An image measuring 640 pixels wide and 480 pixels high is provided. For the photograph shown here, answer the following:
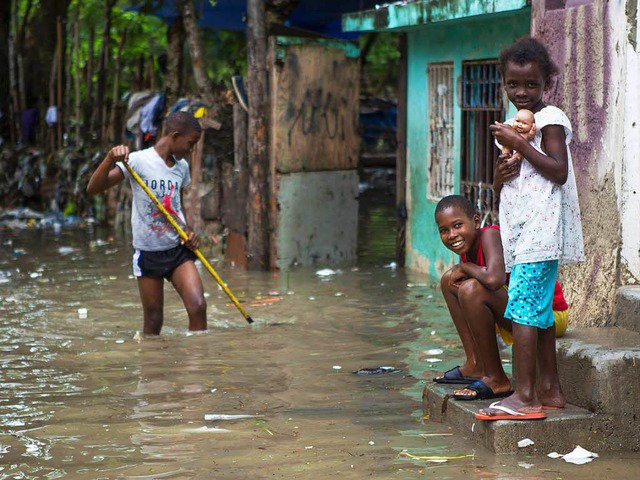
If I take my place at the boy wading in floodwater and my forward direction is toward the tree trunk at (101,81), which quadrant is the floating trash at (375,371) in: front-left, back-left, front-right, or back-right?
back-right

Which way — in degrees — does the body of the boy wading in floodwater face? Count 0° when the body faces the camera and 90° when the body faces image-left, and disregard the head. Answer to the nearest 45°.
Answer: approximately 315°

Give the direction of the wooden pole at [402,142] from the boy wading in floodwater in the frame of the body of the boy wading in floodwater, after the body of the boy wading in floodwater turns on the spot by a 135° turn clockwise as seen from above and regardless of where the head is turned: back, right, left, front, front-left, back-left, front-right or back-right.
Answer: back-right

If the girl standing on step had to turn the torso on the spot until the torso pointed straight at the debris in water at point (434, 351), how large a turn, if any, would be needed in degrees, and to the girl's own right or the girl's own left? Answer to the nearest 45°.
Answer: approximately 90° to the girl's own right

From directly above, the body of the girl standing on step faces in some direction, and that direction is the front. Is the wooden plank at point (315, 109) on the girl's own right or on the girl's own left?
on the girl's own right

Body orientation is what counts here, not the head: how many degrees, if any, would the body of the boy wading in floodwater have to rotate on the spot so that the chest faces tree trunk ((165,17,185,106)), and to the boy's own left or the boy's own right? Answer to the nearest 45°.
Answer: approximately 135° to the boy's own left
